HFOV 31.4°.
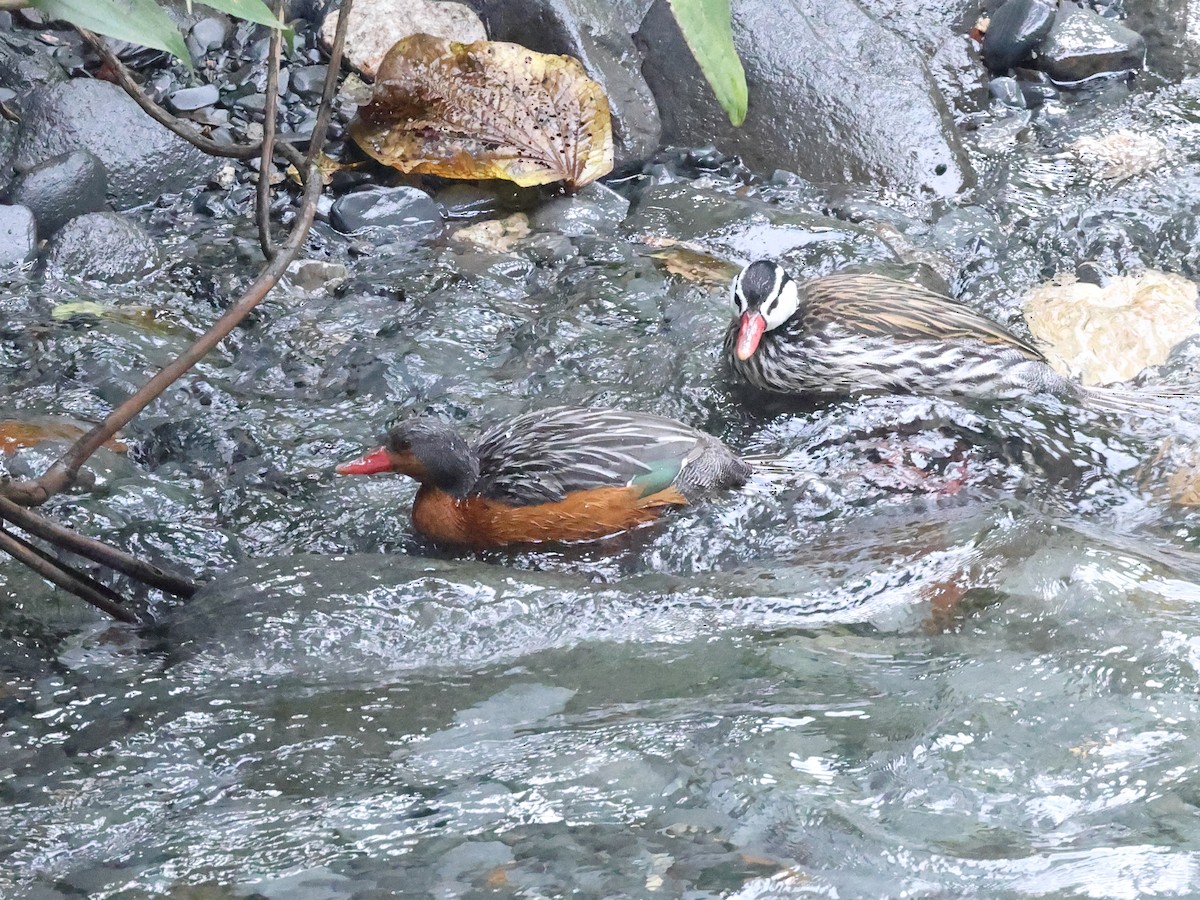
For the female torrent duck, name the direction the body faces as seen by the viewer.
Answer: to the viewer's left

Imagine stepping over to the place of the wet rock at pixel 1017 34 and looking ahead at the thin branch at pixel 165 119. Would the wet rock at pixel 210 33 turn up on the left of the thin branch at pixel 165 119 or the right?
right

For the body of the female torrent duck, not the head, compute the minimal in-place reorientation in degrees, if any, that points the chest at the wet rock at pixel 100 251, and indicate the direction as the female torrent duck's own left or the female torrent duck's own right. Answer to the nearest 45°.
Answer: approximately 45° to the female torrent duck's own right

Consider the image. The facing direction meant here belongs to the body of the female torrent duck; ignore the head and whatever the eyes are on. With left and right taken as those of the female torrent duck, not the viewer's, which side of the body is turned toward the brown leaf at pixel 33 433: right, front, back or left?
front

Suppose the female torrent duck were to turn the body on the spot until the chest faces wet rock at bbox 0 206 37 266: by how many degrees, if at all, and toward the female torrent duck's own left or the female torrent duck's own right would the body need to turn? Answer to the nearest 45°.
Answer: approximately 45° to the female torrent duck's own right

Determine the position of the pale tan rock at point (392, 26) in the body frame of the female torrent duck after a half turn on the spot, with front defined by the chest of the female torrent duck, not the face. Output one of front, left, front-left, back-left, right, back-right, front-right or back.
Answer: left

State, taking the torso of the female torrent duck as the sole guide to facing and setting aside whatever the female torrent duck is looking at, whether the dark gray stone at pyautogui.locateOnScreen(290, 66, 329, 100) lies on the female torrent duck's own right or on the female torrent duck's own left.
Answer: on the female torrent duck's own right

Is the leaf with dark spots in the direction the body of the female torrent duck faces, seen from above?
no

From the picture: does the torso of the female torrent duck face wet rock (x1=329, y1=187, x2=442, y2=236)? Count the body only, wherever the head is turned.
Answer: no

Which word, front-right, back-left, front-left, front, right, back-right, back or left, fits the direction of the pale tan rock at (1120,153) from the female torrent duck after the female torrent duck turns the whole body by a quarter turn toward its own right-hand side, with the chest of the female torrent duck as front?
front-right
